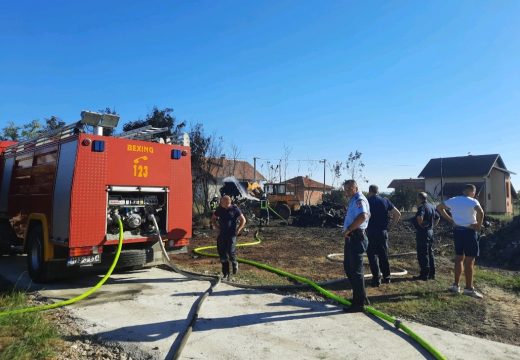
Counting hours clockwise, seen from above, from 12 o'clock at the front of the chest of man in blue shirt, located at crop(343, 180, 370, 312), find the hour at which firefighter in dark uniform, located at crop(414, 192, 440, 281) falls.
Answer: The firefighter in dark uniform is roughly at 4 o'clock from the man in blue shirt.

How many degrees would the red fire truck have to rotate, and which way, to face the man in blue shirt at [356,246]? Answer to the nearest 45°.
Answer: approximately 180°

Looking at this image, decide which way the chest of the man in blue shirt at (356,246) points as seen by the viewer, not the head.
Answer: to the viewer's left

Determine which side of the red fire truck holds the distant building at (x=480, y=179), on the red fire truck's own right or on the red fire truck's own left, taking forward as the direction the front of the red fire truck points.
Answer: on the red fire truck's own right

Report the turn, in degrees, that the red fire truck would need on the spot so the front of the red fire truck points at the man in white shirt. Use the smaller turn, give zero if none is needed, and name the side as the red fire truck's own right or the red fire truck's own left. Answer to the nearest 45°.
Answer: approximately 180°

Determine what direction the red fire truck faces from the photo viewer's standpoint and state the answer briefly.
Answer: facing away from the viewer and to the left of the viewer

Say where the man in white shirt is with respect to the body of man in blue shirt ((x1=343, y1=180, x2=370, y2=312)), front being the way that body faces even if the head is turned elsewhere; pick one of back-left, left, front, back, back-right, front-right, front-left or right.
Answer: back-right

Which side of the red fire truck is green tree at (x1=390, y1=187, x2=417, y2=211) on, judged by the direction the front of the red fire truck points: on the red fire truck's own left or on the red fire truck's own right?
on the red fire truck's own right

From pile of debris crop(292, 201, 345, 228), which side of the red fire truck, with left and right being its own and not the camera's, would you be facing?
right

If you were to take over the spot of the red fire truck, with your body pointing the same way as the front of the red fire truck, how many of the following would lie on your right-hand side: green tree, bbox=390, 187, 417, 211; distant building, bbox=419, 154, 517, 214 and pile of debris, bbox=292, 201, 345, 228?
3

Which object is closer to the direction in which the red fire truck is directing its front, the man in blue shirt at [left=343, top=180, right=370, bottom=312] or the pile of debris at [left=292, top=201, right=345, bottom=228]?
the pile of debris
